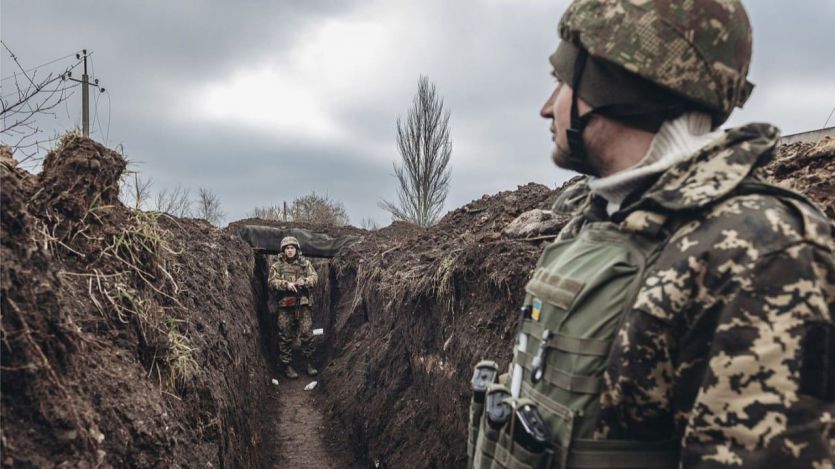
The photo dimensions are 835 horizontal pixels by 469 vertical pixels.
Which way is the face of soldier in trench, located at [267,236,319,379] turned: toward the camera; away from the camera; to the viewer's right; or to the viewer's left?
toward the camera

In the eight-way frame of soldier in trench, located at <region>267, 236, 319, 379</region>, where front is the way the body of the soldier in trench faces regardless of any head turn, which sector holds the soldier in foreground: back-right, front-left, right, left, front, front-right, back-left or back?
front

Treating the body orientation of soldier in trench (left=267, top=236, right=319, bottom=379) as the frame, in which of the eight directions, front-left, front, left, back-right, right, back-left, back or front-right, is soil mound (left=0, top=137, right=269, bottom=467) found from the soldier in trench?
front

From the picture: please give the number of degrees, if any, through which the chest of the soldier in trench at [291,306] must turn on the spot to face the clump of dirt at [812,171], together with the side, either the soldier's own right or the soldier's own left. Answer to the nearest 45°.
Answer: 0° — they already face it

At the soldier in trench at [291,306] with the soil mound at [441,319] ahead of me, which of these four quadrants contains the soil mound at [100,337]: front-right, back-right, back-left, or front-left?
front-right

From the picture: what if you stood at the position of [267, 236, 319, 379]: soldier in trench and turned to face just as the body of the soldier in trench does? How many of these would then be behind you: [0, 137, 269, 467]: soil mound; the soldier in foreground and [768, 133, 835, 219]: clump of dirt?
0

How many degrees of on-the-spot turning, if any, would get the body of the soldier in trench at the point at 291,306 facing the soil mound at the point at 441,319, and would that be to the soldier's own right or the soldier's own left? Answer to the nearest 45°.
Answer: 0° — they already face it

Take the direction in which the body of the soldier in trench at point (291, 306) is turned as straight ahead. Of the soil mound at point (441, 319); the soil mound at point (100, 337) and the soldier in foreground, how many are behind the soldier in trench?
0

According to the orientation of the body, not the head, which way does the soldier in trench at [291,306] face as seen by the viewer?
toward the camera
